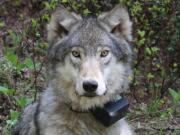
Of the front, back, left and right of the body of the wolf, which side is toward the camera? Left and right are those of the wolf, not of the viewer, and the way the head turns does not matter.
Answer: front

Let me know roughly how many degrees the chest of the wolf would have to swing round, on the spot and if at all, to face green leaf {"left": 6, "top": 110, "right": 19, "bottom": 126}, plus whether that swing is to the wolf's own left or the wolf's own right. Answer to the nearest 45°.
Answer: approximately 135° to the wolf's own right

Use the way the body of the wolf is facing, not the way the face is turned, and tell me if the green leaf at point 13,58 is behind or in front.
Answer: behind
